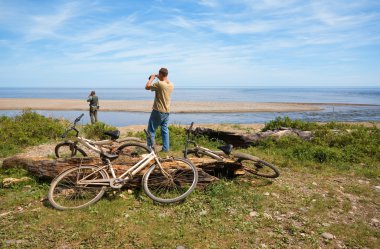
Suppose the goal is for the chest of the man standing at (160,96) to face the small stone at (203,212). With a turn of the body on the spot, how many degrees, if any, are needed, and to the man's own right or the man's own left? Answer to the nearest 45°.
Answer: approximately 135° to the man's own left

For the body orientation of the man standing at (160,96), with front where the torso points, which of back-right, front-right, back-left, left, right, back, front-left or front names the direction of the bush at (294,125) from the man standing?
right

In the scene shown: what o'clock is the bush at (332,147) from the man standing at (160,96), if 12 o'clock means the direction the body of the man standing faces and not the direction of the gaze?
The bush is roughly at 4 o'clock from the man standing.

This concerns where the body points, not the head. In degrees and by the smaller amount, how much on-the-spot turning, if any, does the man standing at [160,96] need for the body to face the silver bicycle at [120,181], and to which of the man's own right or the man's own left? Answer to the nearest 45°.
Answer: approximately 135° to the man's own left

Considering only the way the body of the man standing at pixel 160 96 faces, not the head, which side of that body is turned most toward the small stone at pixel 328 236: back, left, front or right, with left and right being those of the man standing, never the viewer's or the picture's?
back

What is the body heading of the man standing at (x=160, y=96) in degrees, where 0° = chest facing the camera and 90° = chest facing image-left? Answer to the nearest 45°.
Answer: approximately 135°

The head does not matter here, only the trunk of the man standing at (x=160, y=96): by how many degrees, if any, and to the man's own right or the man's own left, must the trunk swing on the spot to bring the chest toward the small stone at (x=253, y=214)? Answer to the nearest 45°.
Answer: approximately 180°

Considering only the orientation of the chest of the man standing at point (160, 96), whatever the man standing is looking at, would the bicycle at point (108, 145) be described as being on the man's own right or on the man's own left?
on the man's own left

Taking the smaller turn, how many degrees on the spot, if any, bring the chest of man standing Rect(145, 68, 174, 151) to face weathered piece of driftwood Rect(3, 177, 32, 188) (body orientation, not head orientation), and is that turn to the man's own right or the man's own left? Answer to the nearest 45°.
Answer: approximately 90° to the man's own left

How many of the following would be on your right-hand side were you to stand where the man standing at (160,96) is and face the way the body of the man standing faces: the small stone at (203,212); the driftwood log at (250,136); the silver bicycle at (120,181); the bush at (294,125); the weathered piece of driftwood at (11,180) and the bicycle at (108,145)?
2

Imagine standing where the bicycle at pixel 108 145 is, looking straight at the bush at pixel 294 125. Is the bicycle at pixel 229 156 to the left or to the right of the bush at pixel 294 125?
right

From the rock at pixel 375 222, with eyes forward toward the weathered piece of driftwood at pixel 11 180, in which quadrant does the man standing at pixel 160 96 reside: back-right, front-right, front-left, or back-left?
front-right

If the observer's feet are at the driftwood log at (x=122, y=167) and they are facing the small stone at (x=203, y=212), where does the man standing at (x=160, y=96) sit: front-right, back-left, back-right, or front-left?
back-left
